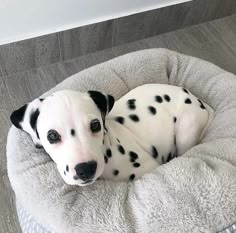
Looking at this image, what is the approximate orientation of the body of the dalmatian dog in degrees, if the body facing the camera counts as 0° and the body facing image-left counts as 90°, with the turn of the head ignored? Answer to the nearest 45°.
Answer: approximately 45°
